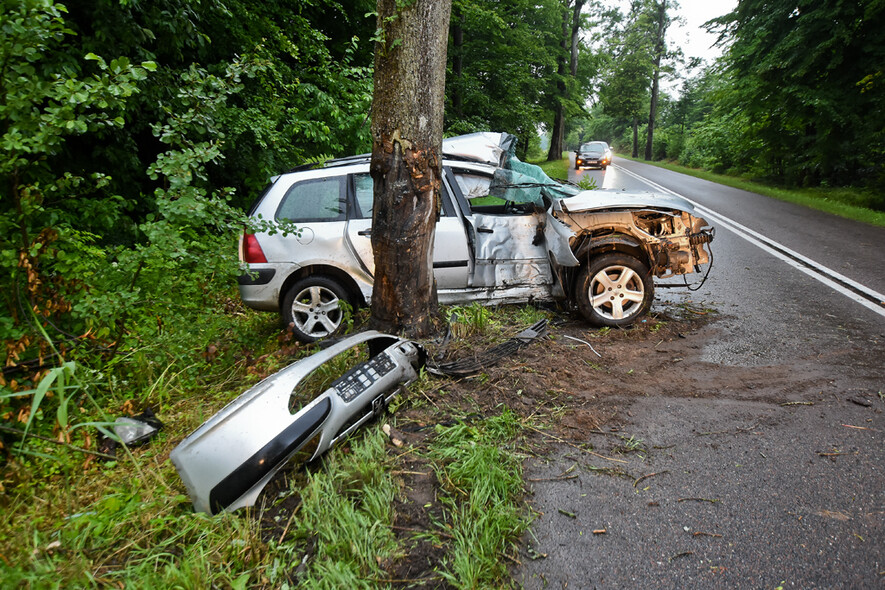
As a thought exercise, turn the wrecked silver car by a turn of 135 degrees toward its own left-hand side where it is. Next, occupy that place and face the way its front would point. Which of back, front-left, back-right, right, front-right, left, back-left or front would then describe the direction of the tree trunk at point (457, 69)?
front-right

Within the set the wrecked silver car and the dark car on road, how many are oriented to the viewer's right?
1

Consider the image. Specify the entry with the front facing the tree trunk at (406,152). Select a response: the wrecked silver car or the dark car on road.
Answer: the dark car on road

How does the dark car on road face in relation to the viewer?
toward the camera

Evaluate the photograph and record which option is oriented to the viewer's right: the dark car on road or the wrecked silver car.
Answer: the wrecked silver car

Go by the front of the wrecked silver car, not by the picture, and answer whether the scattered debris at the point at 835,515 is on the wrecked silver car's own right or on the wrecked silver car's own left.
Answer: on the wrecked silver car's own right

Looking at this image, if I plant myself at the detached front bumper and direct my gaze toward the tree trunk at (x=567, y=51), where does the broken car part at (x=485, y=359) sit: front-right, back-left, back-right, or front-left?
front-right

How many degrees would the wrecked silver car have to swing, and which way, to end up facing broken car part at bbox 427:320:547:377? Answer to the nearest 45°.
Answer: approximately 90° to its right

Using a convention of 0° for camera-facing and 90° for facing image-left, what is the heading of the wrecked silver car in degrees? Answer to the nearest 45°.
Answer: approximately 270°

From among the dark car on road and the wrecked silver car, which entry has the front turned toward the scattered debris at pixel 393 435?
the dark car on road

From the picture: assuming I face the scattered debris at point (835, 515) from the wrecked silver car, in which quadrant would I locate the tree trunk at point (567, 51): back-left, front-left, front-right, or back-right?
back-left

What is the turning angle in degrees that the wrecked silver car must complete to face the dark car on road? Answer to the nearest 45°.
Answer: approximately 90° to its left

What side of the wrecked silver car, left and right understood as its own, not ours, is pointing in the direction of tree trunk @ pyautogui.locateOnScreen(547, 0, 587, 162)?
left

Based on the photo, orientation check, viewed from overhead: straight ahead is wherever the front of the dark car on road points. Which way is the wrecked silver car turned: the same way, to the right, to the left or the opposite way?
to the left

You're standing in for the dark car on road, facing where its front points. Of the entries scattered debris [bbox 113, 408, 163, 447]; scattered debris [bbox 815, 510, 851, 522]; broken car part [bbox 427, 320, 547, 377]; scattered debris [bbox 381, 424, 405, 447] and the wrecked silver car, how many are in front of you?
5

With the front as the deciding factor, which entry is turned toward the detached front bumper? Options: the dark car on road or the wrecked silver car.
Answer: the dark car on road
